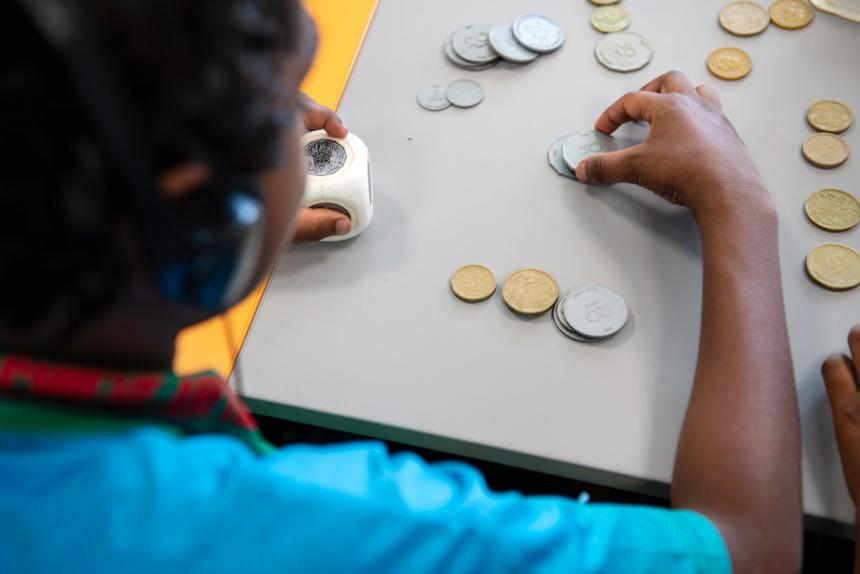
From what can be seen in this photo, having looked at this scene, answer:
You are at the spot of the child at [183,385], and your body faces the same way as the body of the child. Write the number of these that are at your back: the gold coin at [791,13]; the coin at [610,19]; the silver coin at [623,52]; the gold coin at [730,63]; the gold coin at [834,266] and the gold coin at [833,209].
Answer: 0

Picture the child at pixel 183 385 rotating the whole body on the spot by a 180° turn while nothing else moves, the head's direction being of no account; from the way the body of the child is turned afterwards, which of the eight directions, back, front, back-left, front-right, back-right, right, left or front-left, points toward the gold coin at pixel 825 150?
back

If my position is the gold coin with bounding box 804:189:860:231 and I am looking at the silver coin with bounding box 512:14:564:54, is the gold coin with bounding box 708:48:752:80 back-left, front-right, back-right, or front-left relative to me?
front-right

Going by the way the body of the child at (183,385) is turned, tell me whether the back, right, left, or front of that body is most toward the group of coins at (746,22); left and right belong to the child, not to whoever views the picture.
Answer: front

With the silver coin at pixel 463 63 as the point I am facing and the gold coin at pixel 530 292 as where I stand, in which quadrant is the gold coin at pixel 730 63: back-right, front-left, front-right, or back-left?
front-right

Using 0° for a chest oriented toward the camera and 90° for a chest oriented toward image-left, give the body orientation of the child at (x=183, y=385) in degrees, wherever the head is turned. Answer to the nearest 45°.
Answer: approximately 225°

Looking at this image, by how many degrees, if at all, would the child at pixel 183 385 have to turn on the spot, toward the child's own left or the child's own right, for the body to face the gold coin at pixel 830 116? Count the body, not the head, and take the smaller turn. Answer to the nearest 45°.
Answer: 0° — they already face it

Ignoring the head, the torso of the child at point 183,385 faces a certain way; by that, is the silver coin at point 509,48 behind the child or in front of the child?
in front

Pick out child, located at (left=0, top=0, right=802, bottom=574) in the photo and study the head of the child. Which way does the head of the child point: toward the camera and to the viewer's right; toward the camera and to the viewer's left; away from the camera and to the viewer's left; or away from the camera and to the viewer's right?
away from the camera and to the viewer's right

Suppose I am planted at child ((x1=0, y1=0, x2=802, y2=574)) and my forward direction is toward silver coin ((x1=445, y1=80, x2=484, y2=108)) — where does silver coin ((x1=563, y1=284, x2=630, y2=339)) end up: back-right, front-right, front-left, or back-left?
front-right

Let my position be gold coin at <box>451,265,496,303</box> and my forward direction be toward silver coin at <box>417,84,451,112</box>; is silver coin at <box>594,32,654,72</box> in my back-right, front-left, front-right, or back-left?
front-right

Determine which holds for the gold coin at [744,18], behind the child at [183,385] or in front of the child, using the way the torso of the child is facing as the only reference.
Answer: in front

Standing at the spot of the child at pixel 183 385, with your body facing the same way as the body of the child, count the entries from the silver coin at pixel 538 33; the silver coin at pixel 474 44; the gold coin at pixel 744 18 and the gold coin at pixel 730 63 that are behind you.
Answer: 0
